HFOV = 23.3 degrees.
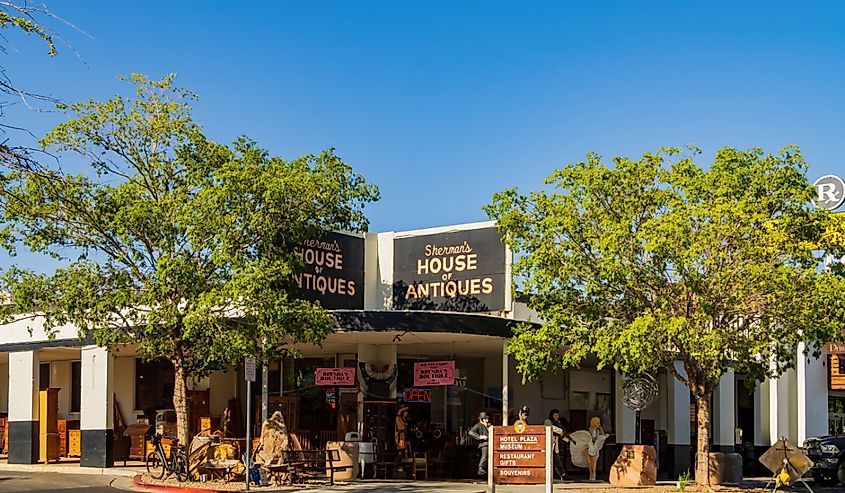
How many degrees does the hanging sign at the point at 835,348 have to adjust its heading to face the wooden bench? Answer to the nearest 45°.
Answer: approximately 45° to its right

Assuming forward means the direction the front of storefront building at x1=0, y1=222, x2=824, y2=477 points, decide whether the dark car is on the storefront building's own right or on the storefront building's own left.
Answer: on the storefront building's own left

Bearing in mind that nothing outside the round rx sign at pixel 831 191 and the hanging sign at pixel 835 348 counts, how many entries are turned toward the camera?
2

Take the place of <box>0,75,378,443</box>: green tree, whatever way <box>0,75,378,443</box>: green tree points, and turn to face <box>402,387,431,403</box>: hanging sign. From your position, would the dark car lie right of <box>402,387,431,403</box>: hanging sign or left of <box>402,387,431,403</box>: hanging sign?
right

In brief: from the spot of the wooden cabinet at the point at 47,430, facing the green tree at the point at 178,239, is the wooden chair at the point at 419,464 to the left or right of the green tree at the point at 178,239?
left

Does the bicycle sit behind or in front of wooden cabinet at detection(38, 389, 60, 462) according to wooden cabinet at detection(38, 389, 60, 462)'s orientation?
in front

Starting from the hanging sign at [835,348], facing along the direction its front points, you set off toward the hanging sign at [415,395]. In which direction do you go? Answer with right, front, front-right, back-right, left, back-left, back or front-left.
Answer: front-right

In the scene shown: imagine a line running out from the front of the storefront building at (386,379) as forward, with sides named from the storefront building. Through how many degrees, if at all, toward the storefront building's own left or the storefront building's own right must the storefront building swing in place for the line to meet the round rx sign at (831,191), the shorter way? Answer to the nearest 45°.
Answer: approximately 135° to the storefront building's own left
